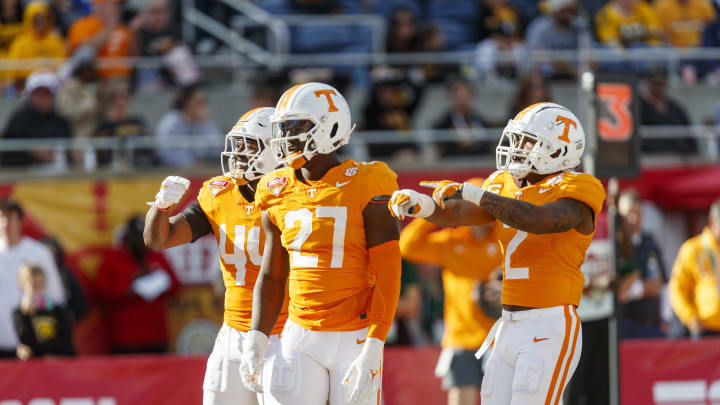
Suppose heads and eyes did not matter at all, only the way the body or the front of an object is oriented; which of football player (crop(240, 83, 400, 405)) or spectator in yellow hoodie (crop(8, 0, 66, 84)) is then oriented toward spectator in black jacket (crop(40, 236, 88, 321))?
the spectator in yellow hoodie

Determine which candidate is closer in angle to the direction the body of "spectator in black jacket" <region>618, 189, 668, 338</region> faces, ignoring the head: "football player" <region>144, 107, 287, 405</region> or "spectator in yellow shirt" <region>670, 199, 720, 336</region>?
the football player

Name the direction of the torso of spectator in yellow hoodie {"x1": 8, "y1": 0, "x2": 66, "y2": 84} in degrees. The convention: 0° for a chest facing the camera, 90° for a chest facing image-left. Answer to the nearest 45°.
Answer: approximately 0°

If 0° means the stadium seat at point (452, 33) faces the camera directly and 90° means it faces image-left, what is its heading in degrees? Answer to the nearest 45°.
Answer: approximately 0°

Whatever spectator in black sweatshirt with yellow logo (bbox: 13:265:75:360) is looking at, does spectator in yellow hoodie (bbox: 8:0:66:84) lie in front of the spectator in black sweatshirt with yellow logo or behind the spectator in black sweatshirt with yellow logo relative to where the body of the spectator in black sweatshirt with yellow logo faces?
behind

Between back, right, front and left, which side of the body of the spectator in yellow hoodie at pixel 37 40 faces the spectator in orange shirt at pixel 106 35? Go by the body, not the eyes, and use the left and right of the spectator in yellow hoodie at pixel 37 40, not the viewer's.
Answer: left

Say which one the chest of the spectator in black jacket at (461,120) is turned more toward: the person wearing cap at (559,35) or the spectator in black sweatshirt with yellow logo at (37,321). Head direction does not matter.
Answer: the spectator in black sweatshirt with yellow logo

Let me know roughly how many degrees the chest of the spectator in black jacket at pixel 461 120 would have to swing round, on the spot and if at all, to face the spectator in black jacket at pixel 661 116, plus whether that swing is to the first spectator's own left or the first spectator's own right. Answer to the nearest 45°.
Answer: approximately 90° to the first spectator's own left
